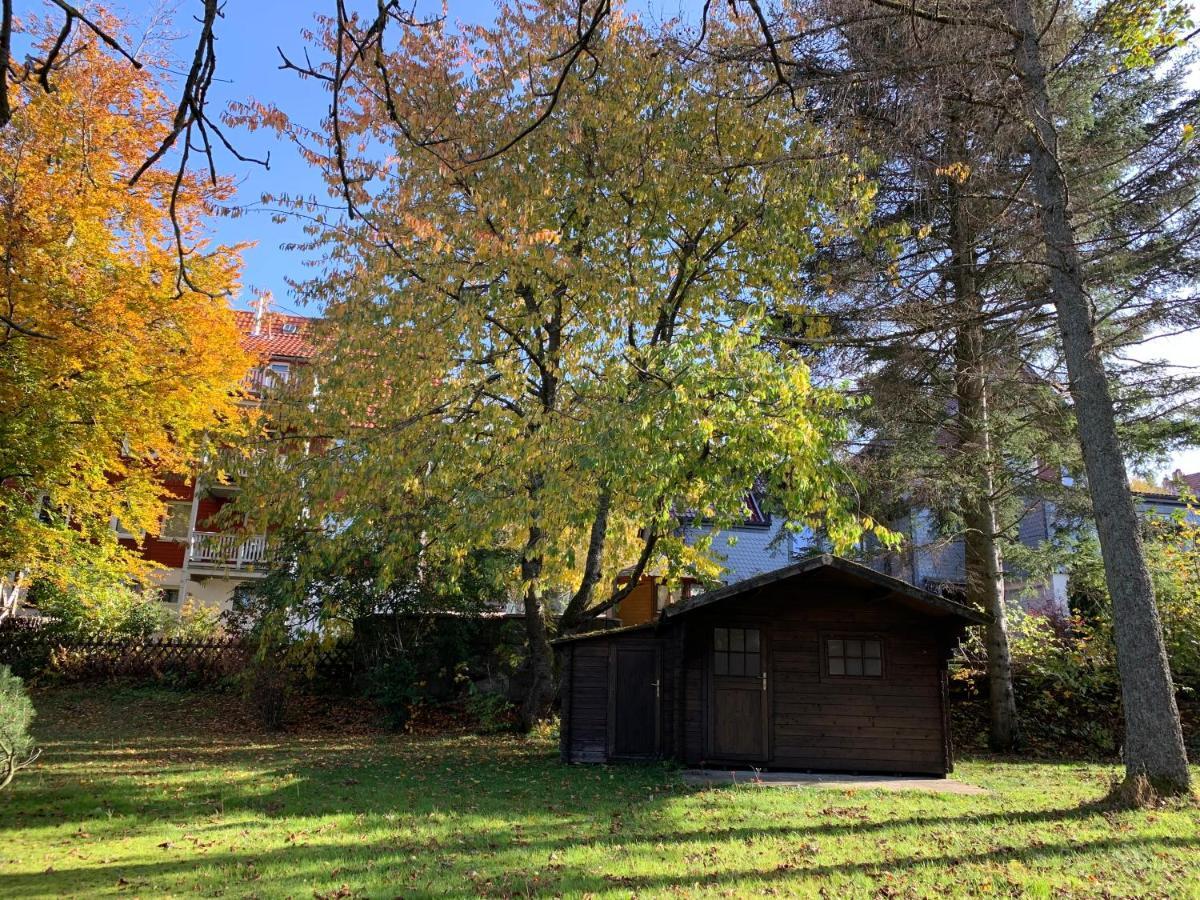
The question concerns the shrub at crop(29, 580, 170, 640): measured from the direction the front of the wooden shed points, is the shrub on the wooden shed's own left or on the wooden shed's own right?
on the wooden shed's own right

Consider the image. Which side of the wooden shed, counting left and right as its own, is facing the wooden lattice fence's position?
right

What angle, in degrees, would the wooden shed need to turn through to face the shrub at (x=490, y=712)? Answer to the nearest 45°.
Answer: approximately 135° to its right

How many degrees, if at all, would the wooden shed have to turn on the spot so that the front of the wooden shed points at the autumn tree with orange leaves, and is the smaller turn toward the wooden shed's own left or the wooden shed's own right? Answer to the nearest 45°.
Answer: approximately 90° to the wooden shed's own right

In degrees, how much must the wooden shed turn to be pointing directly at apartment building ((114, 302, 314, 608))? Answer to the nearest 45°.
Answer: approximately 135° to its right

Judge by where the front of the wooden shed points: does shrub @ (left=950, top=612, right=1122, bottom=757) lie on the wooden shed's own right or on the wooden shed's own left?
on the wooden shed's own left

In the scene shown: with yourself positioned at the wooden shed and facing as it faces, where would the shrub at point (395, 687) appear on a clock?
The shrub is roughly at 4 o'clock from the wooden shed.

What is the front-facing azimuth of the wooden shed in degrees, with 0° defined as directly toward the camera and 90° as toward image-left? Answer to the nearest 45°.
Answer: approximately 0°

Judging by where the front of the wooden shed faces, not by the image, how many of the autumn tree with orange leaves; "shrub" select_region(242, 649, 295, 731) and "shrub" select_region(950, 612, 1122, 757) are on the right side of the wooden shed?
2

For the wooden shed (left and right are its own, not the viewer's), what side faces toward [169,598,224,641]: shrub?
right
